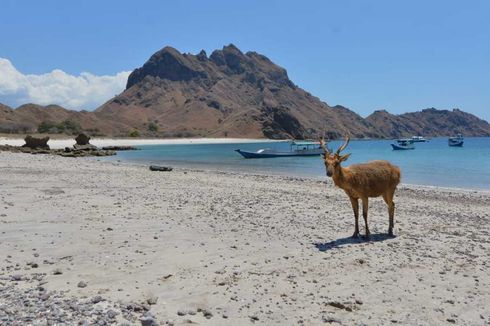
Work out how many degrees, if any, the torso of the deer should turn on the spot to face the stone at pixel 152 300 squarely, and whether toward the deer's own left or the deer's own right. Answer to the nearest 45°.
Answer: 0° — it already faces it

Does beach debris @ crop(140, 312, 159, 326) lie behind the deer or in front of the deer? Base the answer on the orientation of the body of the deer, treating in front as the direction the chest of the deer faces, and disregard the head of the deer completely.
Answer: in front

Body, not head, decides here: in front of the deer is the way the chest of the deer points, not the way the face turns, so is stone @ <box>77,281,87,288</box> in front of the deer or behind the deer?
in front

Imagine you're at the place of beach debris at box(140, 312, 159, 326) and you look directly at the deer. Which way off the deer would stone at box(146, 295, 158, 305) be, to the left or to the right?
left

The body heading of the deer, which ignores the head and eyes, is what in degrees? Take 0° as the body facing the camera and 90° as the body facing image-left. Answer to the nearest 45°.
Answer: approximately 45°

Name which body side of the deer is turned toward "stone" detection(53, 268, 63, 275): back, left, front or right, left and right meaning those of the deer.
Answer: front
